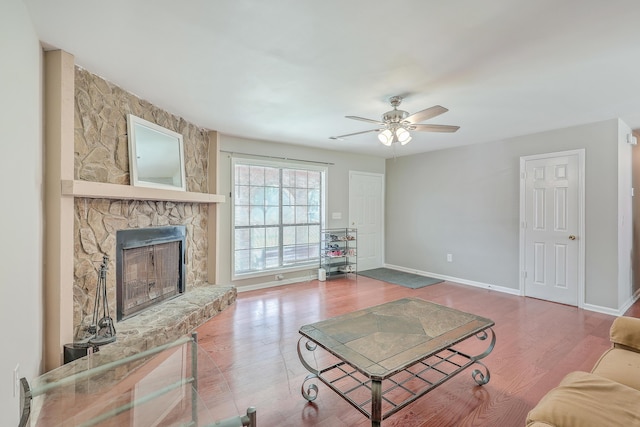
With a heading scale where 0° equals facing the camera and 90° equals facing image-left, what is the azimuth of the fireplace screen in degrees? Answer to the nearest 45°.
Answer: approximately 315°

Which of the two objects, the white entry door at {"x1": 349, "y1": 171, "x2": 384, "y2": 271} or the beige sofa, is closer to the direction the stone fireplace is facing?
the beige sofa

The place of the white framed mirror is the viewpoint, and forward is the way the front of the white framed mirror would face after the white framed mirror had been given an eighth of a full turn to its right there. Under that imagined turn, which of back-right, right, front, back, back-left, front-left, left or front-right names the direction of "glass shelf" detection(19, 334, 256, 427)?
front

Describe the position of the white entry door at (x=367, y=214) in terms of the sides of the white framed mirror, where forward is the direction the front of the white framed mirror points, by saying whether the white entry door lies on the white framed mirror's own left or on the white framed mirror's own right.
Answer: on the white framed mirror's own left

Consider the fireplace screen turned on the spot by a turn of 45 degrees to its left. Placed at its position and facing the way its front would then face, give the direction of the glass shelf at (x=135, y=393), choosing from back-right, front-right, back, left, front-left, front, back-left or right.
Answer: right

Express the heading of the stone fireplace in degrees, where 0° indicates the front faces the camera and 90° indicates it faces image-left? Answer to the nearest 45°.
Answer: approximately 315°

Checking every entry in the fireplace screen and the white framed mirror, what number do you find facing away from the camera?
0

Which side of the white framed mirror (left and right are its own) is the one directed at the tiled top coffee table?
front

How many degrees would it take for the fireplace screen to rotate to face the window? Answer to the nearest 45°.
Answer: approximately 90° to its left

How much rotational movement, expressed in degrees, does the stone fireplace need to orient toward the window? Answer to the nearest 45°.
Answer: approximately 90° to its left
